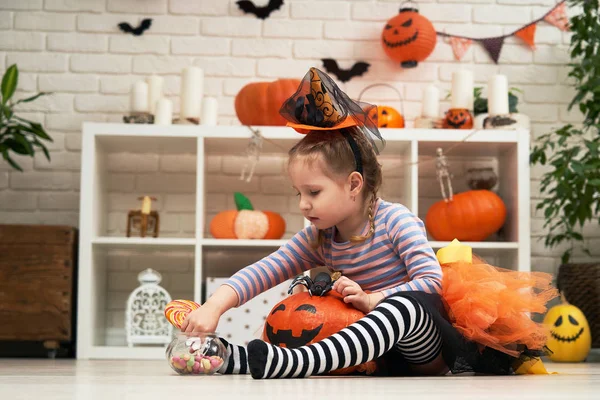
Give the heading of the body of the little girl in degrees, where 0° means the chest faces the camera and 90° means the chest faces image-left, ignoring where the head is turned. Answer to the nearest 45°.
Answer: approximately 45°

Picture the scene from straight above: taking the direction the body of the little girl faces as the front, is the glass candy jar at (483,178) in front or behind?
behind

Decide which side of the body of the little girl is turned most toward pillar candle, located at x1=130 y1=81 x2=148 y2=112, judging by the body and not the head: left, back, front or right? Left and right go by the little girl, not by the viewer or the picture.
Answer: right

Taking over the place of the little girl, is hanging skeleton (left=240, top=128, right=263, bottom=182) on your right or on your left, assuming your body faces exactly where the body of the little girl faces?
on your right

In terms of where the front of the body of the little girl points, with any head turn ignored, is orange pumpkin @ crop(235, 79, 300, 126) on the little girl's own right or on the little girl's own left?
on the little girl's own right

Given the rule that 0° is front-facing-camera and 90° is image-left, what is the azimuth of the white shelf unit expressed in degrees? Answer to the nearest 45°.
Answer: approximately 0°

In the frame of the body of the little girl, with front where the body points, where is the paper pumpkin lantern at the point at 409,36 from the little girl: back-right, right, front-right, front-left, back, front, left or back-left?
back-right
